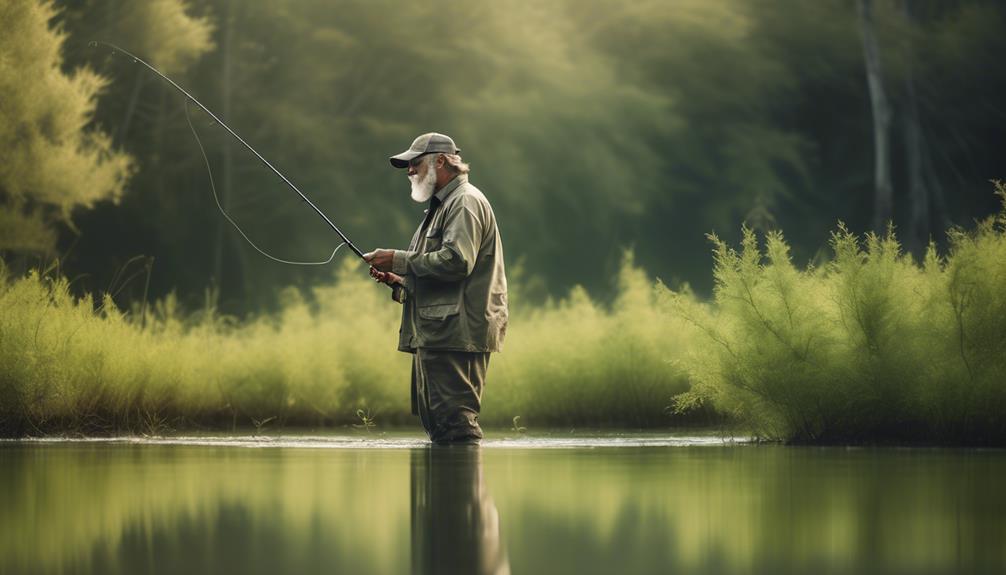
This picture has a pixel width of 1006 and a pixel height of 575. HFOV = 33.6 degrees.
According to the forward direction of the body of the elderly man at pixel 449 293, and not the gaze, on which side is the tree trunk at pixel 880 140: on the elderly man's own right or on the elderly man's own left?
on the elderly man's own right

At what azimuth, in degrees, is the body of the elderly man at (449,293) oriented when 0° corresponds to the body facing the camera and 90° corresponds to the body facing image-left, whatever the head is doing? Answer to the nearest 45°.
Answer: approximately 90°

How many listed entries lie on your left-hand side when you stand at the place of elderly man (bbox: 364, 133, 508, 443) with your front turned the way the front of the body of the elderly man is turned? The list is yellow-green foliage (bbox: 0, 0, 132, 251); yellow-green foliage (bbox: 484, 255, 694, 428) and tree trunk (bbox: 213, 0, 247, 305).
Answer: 0

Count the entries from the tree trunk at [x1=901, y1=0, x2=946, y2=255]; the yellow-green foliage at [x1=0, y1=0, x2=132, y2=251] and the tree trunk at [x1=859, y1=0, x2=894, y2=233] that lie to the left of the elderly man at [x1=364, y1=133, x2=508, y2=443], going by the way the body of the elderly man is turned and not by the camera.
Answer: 0

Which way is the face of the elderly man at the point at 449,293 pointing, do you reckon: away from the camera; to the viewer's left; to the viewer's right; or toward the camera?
to the viewer's left

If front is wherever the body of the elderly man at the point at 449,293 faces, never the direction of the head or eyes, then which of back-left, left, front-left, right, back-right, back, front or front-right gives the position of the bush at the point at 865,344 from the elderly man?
back

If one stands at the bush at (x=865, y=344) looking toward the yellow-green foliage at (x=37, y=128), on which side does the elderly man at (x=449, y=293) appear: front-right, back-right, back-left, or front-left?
front-left

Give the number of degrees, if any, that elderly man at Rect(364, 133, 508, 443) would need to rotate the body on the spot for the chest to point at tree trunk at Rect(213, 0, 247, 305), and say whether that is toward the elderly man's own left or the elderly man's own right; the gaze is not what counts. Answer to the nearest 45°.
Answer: approximately 90° to the elderly man's own right

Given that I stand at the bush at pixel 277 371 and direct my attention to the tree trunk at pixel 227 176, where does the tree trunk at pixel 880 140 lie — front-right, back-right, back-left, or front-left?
front-right

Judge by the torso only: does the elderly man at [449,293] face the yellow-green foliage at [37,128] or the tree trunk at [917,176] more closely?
the yellow-green foliage
